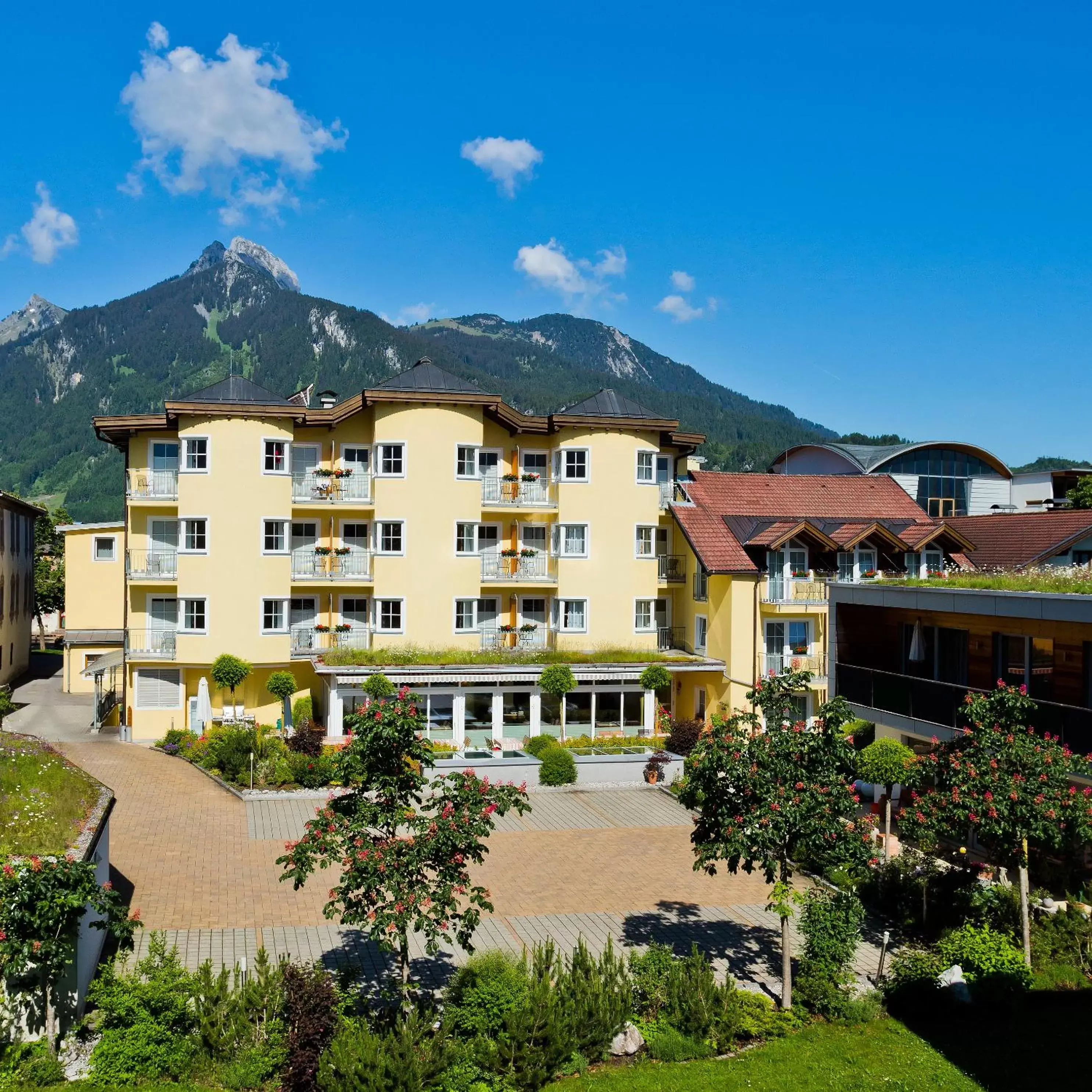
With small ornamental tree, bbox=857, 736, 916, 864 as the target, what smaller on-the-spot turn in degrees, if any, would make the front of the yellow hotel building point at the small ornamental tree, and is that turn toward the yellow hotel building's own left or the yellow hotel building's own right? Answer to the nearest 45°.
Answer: approximately 45° to the yellow hotel building's own left

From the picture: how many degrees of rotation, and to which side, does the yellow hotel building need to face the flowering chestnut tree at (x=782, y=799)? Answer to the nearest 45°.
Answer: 0° — it already faces it

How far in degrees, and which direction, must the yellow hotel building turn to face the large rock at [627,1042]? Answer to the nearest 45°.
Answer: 0° — it already faces it

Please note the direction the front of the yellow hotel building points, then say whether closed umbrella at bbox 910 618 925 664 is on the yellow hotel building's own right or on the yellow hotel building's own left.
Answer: on the yellow hotel building's own left

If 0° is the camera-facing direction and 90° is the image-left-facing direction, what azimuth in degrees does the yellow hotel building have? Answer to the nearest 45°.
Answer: approximately 0°

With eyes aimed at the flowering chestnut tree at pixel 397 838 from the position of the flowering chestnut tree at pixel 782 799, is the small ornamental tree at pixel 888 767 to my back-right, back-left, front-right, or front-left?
back-right
